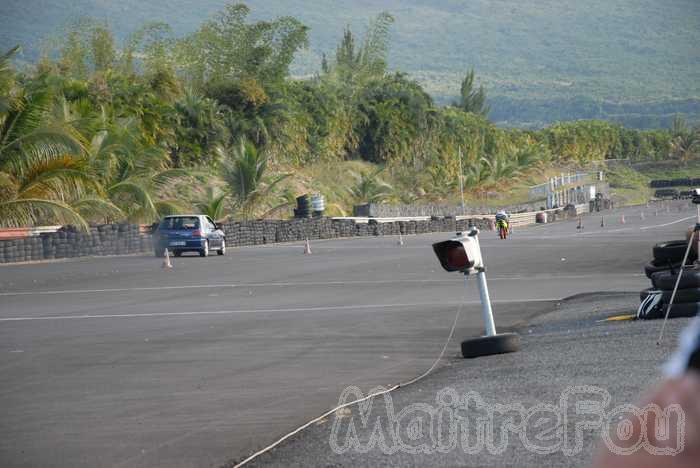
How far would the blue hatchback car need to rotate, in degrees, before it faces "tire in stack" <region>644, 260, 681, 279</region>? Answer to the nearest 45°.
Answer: approximately 135° to its right

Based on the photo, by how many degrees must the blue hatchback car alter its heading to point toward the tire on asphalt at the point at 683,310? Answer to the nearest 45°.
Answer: approximately 135° to its right

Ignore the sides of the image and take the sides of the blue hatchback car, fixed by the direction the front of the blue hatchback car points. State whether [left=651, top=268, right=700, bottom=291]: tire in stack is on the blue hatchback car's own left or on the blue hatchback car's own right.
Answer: on the blue hatchback car's own right
